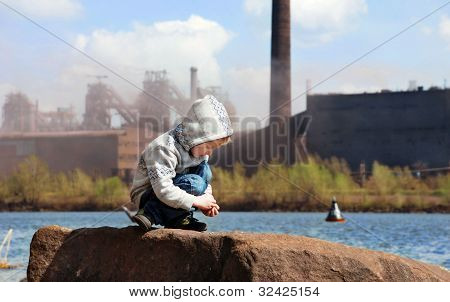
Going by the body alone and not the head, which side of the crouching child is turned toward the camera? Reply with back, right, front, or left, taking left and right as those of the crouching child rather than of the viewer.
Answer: right

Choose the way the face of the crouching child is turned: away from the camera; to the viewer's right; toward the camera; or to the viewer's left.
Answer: to the viewer's right
